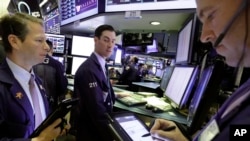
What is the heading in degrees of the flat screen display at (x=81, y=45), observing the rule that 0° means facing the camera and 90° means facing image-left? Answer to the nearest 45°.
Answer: approximately 0°

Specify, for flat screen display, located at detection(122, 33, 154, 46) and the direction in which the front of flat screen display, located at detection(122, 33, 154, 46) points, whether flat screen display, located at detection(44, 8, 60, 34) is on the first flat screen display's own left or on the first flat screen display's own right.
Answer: on the first flat screen display's own right

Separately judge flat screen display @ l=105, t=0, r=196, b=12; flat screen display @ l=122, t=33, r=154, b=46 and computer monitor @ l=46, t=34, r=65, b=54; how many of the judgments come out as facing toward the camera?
3

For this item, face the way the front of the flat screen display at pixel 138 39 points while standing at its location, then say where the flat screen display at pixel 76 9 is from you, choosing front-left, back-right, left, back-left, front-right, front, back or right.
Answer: front-right

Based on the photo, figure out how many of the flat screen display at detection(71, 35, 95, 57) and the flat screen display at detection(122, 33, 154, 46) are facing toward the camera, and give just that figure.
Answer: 2

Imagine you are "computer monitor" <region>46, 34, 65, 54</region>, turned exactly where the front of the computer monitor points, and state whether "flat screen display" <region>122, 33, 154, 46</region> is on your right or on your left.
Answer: on your left

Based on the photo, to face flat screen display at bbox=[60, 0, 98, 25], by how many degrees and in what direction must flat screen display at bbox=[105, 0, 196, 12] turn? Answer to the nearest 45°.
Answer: approximately 135° to its right
